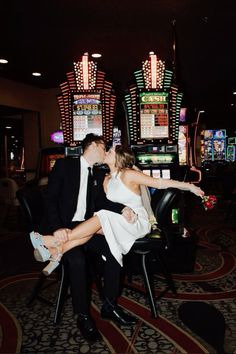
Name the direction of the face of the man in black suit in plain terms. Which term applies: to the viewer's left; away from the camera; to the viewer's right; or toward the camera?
to the viewer's right

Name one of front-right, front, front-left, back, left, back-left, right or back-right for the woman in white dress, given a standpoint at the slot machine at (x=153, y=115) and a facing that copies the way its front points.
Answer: front

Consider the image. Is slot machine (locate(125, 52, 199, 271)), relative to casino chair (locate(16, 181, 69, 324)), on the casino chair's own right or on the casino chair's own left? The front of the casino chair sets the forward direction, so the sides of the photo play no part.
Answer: on the casino chair's own left

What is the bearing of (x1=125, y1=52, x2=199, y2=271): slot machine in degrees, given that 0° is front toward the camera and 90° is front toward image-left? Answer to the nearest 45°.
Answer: approximately 0°

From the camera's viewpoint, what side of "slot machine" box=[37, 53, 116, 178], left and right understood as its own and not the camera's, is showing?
front

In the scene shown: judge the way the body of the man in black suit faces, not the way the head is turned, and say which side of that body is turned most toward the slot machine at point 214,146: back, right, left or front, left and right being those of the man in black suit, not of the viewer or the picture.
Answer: left

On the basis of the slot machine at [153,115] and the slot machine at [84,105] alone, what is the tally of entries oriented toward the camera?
2

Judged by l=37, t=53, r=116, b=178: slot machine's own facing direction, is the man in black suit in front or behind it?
in front

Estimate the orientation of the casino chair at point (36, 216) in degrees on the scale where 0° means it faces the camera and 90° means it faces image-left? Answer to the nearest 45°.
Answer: approximately 315°

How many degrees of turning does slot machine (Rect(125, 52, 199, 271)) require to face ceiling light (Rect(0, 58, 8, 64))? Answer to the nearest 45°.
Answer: approximately 135° to its right

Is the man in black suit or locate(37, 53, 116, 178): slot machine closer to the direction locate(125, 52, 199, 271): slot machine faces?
the man in black suit

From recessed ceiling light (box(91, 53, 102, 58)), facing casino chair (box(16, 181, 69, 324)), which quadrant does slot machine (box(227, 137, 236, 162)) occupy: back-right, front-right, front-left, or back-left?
back-left

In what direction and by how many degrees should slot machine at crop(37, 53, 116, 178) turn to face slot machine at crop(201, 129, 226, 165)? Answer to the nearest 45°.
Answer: approximately 135° to its left

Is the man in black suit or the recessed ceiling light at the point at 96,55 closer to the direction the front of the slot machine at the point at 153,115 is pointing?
the man in black suit
